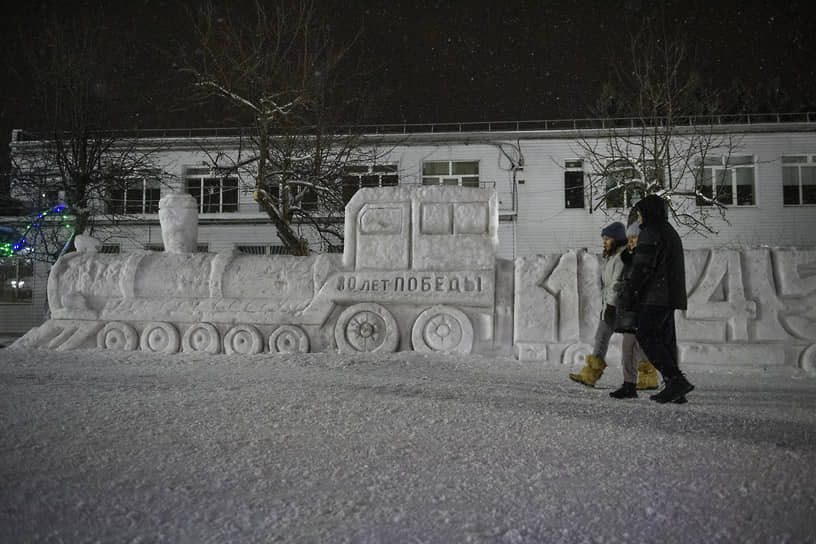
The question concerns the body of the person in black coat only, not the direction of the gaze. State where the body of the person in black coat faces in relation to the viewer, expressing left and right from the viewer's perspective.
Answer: facing to the left of the viewer

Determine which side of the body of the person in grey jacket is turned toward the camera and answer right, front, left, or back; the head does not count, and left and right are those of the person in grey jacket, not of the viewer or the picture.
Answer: left

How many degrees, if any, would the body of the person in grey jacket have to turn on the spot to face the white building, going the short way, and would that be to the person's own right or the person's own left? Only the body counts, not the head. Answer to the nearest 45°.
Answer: approximately 90° to the person's own right

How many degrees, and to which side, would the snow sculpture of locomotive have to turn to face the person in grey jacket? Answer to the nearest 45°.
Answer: approximately 135° to its left

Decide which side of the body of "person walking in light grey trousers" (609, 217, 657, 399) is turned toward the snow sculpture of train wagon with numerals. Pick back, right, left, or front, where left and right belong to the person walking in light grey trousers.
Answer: right

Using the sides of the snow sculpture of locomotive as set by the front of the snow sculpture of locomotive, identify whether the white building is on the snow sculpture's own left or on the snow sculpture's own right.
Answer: on the snow sculpture's own right

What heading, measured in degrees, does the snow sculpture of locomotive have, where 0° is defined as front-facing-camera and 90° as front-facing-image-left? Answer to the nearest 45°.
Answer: approximately 90°

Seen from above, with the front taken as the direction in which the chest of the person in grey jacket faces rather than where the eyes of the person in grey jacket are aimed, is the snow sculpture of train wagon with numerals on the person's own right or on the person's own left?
on the person's own right
